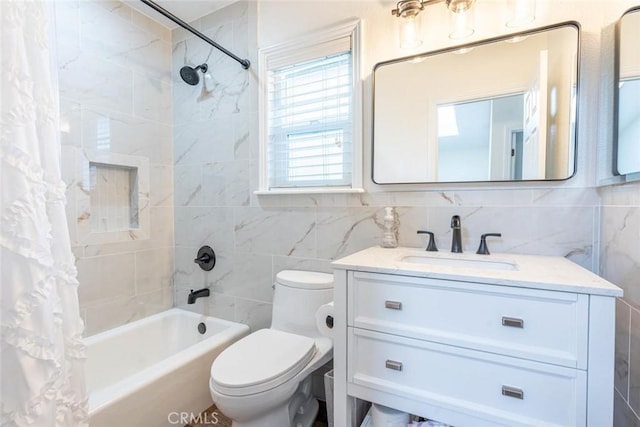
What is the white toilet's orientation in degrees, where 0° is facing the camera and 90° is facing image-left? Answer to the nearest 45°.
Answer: approximately 45°

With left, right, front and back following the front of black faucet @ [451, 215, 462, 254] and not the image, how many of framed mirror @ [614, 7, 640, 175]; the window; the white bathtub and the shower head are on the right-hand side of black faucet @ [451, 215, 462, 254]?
3

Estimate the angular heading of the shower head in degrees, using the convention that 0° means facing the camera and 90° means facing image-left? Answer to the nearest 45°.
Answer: approximately 45°

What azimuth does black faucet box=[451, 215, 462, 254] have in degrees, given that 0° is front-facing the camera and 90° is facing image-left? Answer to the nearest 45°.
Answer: approximately 0°

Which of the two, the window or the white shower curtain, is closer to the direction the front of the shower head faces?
the white shower curtain

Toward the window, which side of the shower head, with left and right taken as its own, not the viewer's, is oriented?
left

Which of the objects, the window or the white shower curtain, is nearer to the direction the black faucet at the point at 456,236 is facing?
the white shower curtain

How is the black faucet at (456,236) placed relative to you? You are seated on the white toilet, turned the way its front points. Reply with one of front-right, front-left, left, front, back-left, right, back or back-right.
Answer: back-left

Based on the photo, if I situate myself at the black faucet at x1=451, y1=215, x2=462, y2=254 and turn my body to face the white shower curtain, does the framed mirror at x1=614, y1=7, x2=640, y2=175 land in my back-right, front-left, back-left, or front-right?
back-left
